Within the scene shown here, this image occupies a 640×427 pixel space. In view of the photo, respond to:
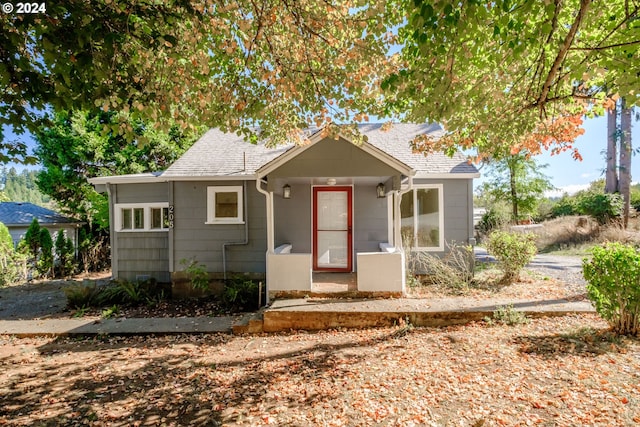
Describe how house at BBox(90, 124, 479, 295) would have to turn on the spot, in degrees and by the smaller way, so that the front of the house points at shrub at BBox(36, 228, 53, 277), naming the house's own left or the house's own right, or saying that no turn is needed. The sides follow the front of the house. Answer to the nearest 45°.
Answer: approximately 135° to the house's own right

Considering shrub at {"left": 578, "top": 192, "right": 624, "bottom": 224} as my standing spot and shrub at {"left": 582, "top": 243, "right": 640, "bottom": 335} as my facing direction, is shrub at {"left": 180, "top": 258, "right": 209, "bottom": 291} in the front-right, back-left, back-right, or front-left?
front-right

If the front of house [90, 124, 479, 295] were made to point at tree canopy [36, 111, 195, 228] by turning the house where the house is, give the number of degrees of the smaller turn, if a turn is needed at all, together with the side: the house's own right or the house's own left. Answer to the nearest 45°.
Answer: approximately 135° to the house's own right

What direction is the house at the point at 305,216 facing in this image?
toward the camera

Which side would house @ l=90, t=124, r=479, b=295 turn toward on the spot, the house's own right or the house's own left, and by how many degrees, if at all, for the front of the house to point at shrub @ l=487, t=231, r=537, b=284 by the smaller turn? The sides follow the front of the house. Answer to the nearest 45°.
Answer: approximately 90° to the house's own left

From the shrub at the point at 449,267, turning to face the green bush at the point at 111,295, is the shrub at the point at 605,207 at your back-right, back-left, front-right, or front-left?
back-right

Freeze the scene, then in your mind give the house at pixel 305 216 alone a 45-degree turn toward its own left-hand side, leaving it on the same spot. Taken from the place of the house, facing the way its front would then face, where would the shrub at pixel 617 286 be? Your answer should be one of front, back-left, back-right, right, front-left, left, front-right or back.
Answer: front

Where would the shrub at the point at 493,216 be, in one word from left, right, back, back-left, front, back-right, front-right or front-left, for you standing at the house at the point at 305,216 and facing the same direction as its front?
back-left

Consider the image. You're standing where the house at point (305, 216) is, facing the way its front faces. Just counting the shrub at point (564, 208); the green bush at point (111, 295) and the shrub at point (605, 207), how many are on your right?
1

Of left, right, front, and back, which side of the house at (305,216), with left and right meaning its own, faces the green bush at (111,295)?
right

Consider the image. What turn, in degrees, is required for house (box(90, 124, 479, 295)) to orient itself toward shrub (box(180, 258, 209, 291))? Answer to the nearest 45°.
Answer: approximately 90° to its right

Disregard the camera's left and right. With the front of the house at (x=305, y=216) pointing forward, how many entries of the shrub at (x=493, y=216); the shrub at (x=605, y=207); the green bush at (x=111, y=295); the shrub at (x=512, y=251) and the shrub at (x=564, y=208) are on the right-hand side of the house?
1

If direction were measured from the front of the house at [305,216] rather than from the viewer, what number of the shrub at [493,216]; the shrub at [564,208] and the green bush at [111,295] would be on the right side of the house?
1

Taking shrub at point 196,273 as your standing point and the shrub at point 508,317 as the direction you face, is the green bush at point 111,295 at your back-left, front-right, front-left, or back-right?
back-right

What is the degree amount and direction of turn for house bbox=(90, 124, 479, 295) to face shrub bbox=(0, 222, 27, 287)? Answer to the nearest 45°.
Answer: approximately 135° to its right
